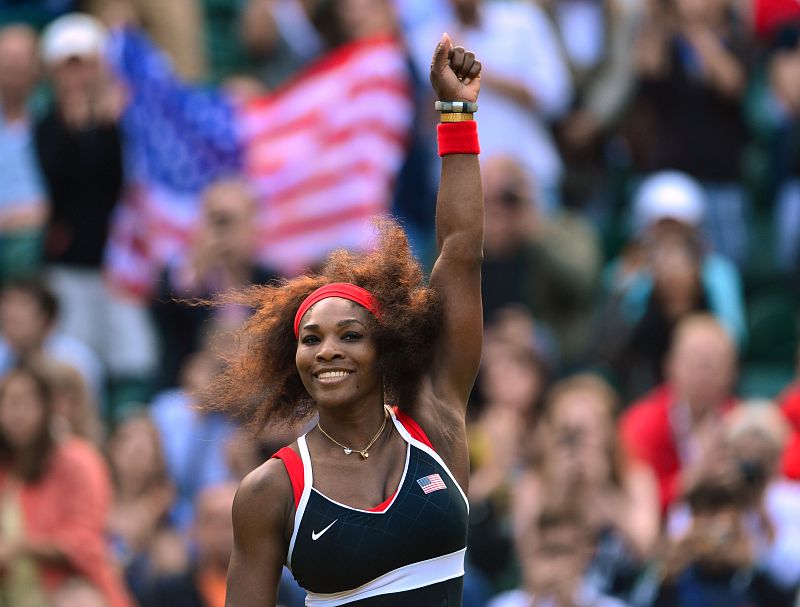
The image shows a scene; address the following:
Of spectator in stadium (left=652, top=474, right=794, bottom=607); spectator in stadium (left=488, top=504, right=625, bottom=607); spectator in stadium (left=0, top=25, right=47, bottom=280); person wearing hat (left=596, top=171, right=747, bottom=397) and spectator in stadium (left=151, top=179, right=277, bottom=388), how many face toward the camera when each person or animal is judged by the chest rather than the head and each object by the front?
5

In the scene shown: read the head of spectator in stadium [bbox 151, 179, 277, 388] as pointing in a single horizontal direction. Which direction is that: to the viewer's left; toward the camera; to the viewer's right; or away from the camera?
toward the camera

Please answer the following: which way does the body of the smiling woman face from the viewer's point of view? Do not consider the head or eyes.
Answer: toward the camera

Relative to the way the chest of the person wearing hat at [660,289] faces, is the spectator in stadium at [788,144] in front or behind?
behind

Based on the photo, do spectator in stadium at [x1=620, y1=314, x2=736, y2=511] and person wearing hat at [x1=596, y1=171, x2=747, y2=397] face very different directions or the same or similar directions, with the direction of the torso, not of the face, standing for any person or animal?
same or similar directions

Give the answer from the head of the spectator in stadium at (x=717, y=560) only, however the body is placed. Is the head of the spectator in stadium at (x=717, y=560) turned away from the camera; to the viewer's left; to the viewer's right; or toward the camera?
toward the camera

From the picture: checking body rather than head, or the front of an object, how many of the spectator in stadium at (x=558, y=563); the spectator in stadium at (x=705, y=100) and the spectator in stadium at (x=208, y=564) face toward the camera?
3

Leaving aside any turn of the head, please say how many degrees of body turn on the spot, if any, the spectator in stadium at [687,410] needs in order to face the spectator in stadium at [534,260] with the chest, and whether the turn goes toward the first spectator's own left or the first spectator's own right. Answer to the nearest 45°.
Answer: approximately 135° to the first spectator's own right

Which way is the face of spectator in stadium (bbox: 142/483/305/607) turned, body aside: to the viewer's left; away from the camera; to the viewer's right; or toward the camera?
toward the camera

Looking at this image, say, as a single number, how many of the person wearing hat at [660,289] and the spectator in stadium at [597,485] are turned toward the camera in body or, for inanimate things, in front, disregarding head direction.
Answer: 2

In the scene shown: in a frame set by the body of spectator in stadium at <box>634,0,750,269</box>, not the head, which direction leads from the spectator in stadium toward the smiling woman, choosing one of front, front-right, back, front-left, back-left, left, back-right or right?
front

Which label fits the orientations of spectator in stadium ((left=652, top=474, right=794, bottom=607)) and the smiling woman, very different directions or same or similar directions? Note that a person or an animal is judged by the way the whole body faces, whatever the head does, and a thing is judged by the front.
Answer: same or similar directions

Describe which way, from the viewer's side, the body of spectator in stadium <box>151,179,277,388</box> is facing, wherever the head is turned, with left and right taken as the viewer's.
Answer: facing the viewer

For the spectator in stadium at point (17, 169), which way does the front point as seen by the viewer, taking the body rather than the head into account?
toward the camera

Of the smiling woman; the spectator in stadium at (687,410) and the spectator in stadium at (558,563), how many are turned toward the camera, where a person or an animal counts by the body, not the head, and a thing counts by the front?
3

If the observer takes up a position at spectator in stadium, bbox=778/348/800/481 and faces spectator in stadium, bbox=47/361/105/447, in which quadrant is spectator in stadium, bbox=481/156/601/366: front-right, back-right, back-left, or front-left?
front-right
